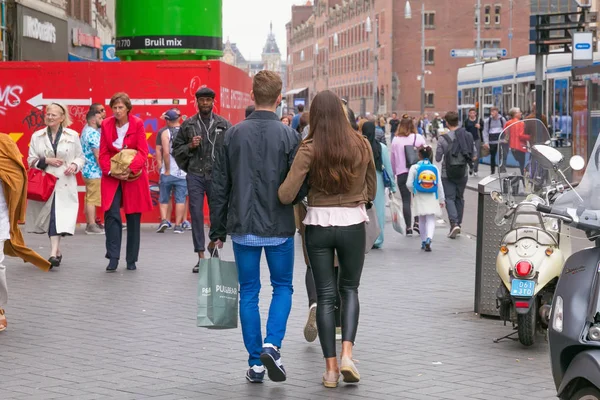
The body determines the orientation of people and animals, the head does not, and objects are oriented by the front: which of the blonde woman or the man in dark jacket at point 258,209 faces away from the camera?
the man in dark jacket

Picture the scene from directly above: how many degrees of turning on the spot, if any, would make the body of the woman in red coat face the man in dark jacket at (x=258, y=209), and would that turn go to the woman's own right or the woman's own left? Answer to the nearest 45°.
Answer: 0° — they already face them

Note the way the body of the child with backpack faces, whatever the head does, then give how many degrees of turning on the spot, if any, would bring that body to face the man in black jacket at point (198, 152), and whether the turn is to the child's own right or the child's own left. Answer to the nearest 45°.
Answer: approximately 135° to the child's own left

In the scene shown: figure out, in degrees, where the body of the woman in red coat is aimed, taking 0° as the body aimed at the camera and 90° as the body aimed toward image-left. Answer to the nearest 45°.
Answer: approximately 0°

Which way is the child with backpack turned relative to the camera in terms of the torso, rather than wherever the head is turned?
away from the camera

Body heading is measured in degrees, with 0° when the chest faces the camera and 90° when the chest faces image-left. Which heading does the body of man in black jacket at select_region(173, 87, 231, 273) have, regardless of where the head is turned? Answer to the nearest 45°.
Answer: approximately 0°

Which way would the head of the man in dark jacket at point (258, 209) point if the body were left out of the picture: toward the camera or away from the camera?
away from the camera

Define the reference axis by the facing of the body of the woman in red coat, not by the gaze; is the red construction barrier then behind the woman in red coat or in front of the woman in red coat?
behind

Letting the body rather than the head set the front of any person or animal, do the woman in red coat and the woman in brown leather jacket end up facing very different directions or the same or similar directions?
very different directions

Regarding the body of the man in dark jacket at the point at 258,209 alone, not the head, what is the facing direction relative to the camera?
away from the camera

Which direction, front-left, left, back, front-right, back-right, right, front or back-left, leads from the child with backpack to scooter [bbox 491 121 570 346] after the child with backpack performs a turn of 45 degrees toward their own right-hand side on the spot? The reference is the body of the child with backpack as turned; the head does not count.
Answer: back-right
